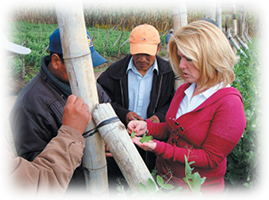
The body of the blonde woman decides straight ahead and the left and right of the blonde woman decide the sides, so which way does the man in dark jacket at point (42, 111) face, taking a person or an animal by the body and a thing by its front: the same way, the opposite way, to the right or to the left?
the opposite way

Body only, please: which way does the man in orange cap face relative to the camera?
toward the camera

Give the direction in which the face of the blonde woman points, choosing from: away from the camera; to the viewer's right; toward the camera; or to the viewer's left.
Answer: to the viewer's left

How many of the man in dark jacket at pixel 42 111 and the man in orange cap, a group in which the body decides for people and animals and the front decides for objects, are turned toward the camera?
1

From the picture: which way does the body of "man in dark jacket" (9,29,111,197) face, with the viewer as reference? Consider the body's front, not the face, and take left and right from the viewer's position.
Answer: facing to the right of the viewer

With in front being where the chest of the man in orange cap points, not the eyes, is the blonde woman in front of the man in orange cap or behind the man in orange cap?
in front

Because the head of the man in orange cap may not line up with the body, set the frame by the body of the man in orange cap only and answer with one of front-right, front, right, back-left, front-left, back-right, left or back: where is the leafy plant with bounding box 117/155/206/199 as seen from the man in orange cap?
front

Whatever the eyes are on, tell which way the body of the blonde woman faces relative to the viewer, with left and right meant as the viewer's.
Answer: facing the viewer and to the left of the viewer

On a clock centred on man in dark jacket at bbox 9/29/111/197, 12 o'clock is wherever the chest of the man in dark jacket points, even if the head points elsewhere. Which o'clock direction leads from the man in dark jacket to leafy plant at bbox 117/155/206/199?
The leafy plant is roughly at 2 o'clock from the man in dark jacket.
